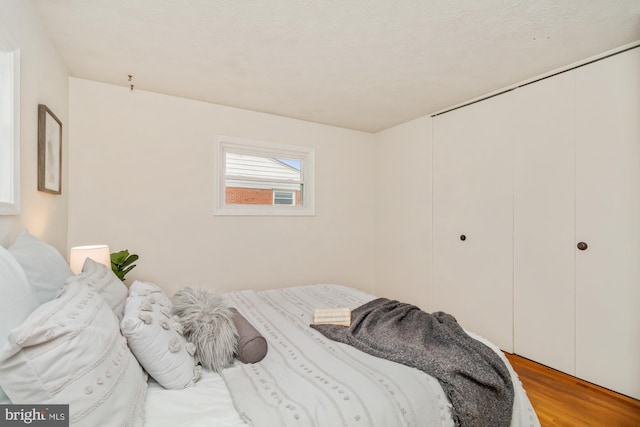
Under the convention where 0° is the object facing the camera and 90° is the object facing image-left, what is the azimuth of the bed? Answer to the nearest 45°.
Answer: approximately 270°

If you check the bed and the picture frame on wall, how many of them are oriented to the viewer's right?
2

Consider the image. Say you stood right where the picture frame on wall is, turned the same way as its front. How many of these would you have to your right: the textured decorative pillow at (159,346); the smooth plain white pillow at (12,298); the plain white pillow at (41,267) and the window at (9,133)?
4

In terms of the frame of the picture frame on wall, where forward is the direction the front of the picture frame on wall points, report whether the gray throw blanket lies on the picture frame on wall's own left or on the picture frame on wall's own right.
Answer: on the picture frame on wall's own right

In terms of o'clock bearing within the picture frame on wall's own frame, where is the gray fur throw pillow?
The gray fur throw pillow is roughly at 2 o'clock from the picture frame on wall.

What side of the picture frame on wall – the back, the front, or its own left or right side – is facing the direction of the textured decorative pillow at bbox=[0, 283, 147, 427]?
right

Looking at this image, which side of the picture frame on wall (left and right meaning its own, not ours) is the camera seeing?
right

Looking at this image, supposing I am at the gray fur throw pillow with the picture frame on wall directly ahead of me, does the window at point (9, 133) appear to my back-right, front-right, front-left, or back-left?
front-left

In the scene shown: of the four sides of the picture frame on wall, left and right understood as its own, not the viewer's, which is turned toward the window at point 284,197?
front

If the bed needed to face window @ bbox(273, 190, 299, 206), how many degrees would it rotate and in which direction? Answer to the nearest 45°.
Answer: approximately 90° to its left

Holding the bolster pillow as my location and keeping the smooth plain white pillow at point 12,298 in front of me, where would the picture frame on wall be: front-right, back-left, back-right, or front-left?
front-right

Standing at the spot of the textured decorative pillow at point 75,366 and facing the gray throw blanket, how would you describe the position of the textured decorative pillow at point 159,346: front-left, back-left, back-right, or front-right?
front-left
